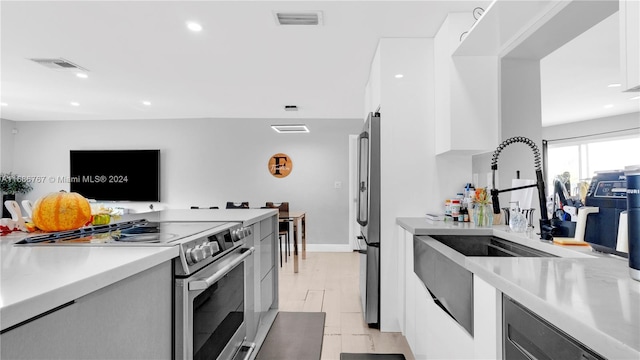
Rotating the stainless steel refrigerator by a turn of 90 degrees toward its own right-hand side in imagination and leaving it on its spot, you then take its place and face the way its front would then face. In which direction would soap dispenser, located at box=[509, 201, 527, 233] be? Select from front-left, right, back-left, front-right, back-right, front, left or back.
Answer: back-right

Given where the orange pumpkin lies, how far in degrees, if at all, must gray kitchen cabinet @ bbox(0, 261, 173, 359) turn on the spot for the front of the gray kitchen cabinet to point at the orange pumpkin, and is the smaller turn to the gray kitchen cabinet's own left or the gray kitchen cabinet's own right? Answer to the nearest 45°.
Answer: approximately 135° to the gray kitchen cabinet's own left

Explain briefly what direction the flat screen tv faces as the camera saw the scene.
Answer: facing the viewer

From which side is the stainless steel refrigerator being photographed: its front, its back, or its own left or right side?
left

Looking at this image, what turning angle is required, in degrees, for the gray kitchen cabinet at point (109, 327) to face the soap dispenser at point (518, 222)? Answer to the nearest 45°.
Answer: approximately 45° to its left

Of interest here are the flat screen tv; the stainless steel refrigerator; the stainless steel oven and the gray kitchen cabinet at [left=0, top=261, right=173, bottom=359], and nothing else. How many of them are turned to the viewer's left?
1

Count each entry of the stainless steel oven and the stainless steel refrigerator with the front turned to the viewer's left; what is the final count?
1

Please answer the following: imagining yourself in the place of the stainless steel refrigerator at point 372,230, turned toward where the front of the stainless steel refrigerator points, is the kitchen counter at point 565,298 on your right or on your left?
on your left

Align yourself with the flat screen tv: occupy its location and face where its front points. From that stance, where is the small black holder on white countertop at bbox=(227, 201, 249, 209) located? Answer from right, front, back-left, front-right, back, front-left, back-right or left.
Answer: front-left

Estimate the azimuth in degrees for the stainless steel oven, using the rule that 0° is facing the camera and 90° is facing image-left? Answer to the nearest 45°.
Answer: approximately 315°

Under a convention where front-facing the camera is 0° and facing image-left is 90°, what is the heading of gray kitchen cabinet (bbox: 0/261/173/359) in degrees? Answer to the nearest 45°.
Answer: approximately 315°

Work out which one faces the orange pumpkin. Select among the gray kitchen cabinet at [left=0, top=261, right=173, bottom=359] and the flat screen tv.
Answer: the flat screen tv

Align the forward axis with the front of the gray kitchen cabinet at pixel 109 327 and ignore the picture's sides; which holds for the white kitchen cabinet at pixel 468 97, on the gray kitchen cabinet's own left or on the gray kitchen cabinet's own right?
on the gray kitchen cabinet's own left
